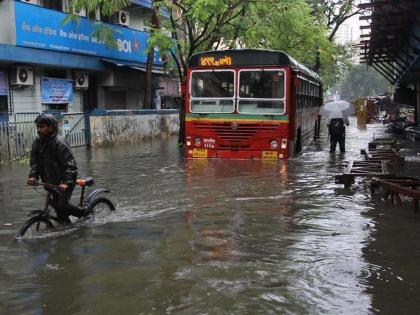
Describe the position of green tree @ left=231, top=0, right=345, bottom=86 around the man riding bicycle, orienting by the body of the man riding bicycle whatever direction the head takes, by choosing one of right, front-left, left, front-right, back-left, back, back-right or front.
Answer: back

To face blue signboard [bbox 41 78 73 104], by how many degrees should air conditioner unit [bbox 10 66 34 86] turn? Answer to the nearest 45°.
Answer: approximately 90° to its left

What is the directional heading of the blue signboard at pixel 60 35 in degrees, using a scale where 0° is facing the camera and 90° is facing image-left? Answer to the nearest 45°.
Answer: approximately 315°

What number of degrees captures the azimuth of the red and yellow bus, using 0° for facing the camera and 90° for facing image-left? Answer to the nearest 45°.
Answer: approximately 0°

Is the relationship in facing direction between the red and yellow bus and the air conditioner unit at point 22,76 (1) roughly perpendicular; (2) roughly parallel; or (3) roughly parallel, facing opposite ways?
roughly perpendicular

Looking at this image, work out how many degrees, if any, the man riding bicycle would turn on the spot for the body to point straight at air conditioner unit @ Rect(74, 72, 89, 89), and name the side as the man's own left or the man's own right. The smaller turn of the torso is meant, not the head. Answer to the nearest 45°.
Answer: approximately 135° to the man's own right

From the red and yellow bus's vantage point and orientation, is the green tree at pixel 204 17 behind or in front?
behind
